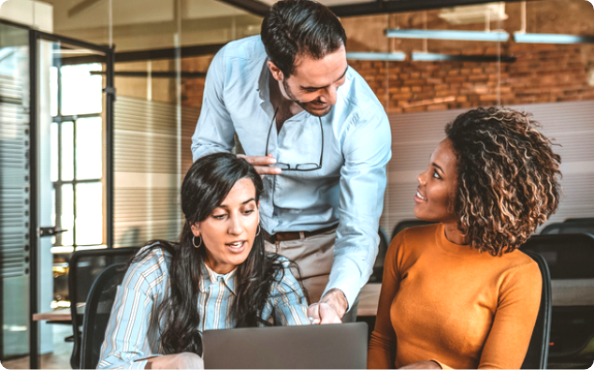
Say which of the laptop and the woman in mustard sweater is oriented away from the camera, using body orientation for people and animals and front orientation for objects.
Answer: the laptop

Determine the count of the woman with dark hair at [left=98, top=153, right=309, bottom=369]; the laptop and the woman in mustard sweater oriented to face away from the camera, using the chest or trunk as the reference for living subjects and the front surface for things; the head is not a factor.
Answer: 1

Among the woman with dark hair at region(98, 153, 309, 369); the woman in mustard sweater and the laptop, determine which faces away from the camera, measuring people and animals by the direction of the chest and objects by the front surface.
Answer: the laptop

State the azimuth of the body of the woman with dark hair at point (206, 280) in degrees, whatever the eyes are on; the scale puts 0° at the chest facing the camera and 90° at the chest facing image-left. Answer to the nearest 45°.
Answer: approximately 315°

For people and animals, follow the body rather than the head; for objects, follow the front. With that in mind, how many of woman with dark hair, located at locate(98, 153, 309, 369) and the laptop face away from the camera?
1

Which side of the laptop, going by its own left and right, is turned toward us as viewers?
back

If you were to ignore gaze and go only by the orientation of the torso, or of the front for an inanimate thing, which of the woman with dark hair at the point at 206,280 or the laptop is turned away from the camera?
the laptop

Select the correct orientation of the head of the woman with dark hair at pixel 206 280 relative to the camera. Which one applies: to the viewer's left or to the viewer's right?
to the viewer's right

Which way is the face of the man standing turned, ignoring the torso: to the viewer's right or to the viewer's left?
to the viewer's right

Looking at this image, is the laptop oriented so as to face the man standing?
yes

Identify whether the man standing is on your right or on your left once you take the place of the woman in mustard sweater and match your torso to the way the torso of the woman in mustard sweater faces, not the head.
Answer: on your right
